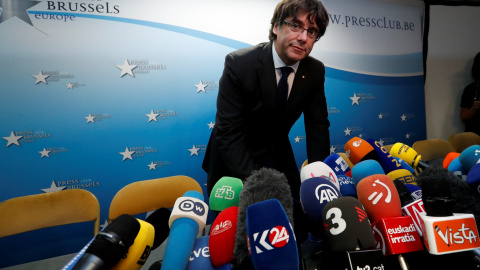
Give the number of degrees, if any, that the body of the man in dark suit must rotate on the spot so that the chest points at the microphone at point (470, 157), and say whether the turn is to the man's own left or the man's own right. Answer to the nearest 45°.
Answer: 0° — they already face it

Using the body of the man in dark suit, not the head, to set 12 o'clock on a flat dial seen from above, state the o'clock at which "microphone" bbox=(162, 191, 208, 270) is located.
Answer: The microphone is roughly at 2 o'clock from the man in dark suit.

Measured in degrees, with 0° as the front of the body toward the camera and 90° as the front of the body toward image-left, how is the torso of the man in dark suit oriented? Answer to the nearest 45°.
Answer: approximately 315°
